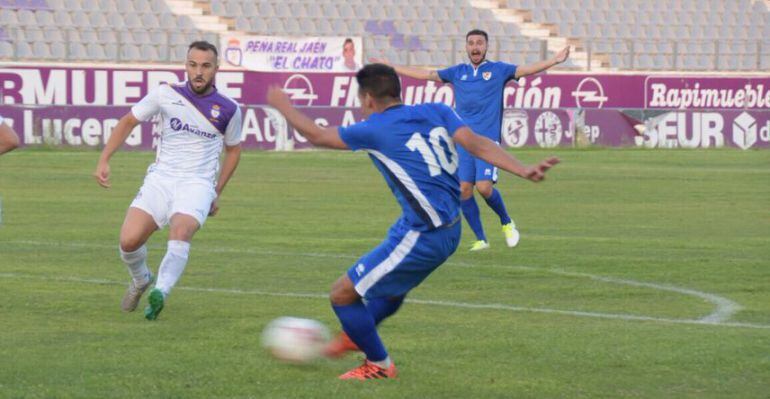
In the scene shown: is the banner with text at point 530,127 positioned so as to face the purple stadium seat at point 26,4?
no

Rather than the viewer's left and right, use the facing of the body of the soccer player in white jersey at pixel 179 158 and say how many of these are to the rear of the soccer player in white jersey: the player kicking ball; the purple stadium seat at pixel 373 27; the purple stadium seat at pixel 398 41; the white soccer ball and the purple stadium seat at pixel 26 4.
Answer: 3

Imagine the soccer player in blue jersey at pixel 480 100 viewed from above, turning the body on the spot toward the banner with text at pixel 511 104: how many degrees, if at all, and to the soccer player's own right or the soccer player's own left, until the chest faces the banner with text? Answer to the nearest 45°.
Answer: approximately 180°

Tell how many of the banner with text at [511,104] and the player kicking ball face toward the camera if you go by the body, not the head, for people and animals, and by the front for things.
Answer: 1

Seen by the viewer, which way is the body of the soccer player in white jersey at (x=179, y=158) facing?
toward the camera

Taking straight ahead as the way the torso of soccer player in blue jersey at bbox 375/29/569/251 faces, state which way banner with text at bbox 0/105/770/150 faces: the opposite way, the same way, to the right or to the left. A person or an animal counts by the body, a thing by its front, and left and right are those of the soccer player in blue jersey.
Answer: the same way

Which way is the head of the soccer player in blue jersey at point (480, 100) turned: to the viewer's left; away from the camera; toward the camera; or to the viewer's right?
toward the camera

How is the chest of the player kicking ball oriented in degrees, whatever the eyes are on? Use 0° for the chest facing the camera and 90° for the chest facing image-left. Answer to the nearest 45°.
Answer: approximately 135°

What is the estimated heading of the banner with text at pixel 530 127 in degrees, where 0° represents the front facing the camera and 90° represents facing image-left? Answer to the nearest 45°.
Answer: approximately 0°

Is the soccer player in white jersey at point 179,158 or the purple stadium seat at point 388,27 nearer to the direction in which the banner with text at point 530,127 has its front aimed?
the soccer player in white jersey

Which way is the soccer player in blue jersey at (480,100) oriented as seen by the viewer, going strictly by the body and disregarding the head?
toward the camera

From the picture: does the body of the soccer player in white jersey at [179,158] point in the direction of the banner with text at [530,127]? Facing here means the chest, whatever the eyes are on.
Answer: no

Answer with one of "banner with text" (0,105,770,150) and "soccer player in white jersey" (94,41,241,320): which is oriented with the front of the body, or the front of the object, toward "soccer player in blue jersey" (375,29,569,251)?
the banner with text

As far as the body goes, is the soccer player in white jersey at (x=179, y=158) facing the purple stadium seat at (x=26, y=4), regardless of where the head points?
no

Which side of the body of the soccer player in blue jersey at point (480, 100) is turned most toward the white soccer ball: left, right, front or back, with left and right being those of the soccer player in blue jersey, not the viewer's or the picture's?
front

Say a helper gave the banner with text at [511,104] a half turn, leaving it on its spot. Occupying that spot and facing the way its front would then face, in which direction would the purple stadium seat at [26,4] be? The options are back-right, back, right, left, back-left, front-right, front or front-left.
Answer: left

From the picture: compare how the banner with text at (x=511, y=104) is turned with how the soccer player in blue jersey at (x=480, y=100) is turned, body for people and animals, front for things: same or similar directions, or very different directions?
same or similar directions

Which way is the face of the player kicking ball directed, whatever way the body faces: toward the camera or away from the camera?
away from the camera
